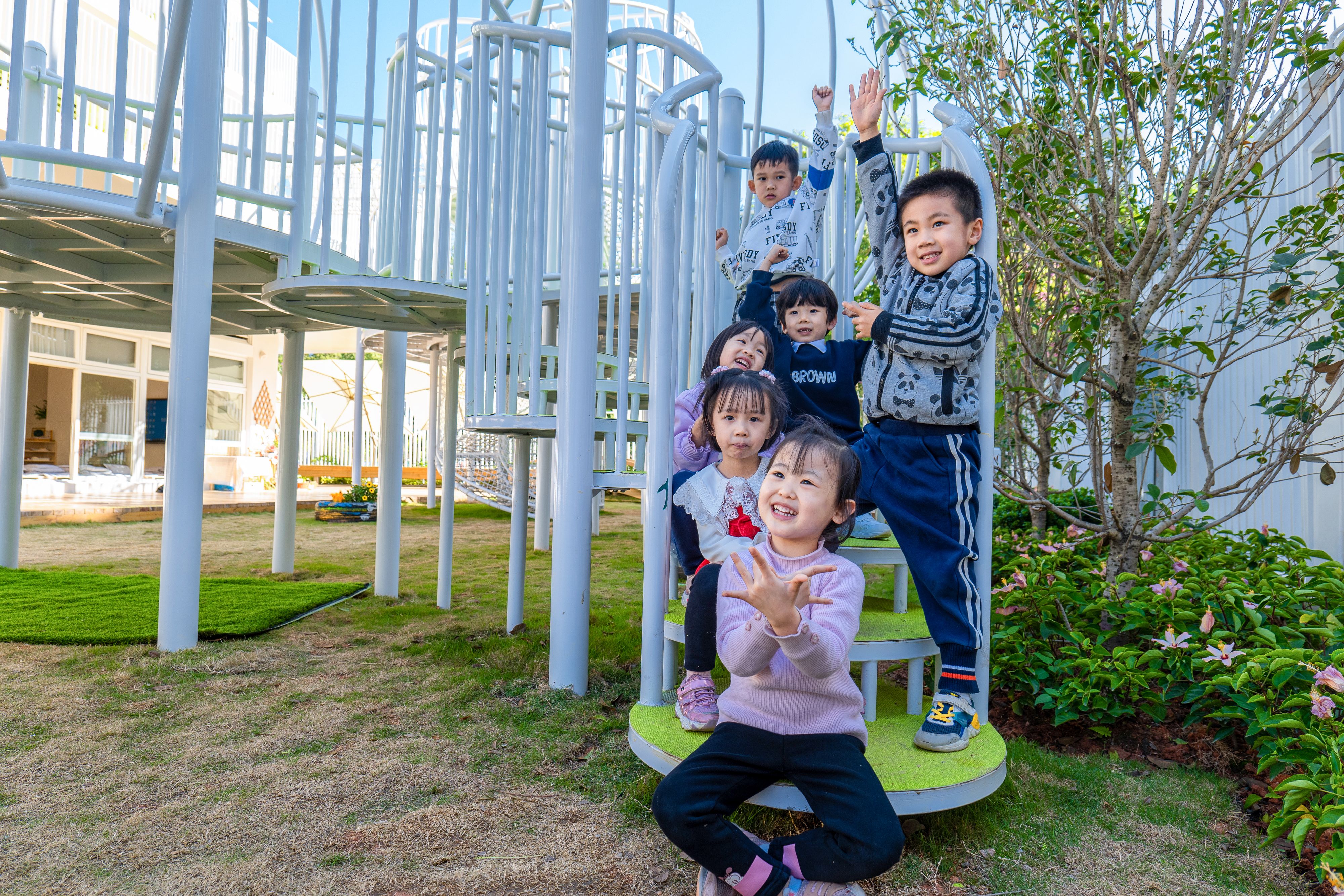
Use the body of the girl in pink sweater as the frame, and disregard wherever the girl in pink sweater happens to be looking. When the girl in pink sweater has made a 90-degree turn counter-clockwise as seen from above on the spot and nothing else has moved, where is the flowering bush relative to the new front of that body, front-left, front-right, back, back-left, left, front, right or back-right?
front-left

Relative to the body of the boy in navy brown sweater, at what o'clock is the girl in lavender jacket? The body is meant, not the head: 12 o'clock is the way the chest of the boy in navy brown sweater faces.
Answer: The girl in lavender jacket is roughly at 2 o'clock from the boy in navy brown sweater.

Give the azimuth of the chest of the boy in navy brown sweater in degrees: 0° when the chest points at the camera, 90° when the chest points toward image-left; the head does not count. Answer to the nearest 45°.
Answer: approximately 0°

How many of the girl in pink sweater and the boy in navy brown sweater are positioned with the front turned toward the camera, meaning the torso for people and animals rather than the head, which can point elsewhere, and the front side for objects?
2

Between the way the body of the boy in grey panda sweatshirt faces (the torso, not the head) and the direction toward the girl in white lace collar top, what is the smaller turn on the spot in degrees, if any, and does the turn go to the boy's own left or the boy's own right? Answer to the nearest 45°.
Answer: approximately 45° to the boy's own right

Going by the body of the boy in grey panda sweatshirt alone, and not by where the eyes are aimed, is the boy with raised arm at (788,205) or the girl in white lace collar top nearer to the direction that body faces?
the girl in white lace collar top
